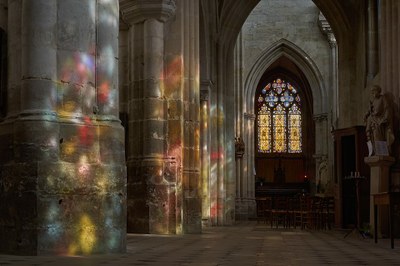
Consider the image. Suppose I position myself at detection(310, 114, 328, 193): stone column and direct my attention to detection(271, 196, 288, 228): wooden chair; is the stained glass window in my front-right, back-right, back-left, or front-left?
back-right

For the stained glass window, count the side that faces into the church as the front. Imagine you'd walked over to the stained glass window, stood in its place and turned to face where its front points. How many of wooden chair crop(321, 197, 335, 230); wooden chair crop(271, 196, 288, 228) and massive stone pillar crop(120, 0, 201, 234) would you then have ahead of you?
3

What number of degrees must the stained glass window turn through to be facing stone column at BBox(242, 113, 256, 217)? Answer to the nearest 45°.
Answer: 0° — it already faces it

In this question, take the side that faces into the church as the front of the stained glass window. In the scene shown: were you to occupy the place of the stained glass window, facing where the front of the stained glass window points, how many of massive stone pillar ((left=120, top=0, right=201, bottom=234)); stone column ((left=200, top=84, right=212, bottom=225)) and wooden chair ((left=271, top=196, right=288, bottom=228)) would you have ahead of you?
3

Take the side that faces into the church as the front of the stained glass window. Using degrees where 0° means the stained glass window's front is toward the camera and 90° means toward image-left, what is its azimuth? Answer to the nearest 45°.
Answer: approximately 0°

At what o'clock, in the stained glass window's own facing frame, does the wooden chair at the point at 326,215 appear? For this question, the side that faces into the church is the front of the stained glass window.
The wooden chair is roughly at 12 o'clock from the stained glass window.

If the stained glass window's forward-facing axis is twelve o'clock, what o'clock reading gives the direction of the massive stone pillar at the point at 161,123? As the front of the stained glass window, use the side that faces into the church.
The massive stone pillar is roughly at 12 o'clock from the stained glass window.

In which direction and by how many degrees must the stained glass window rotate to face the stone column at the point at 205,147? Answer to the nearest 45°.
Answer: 0° — it already faces it
